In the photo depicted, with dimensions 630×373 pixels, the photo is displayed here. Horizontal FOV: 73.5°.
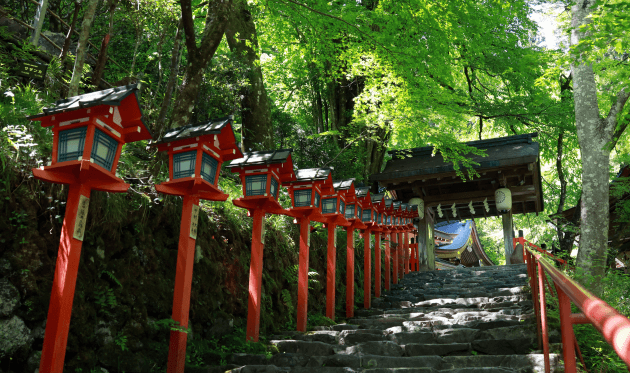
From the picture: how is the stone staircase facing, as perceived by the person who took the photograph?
facing the viewer

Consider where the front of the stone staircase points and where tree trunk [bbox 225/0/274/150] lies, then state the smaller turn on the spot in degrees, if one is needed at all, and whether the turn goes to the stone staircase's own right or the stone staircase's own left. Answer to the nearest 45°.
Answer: approximately 135° to the stone staircase's own right

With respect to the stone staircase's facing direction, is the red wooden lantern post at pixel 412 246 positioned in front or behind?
behind

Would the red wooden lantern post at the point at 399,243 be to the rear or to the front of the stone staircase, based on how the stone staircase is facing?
to the rear

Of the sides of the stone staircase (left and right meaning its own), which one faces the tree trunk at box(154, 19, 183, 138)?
right

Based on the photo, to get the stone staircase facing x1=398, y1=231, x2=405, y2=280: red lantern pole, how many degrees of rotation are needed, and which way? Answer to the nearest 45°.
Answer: approximately 180°

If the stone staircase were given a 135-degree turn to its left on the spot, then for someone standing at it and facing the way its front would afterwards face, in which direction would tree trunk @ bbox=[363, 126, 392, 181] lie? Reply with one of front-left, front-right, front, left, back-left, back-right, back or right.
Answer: front-left

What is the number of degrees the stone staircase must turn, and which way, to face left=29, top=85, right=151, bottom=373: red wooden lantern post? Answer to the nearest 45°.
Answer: approximately 45° to its right

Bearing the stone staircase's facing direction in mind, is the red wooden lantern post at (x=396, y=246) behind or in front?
behind

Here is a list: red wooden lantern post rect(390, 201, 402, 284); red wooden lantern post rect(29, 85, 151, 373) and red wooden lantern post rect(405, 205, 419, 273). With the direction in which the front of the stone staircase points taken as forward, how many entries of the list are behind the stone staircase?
2
